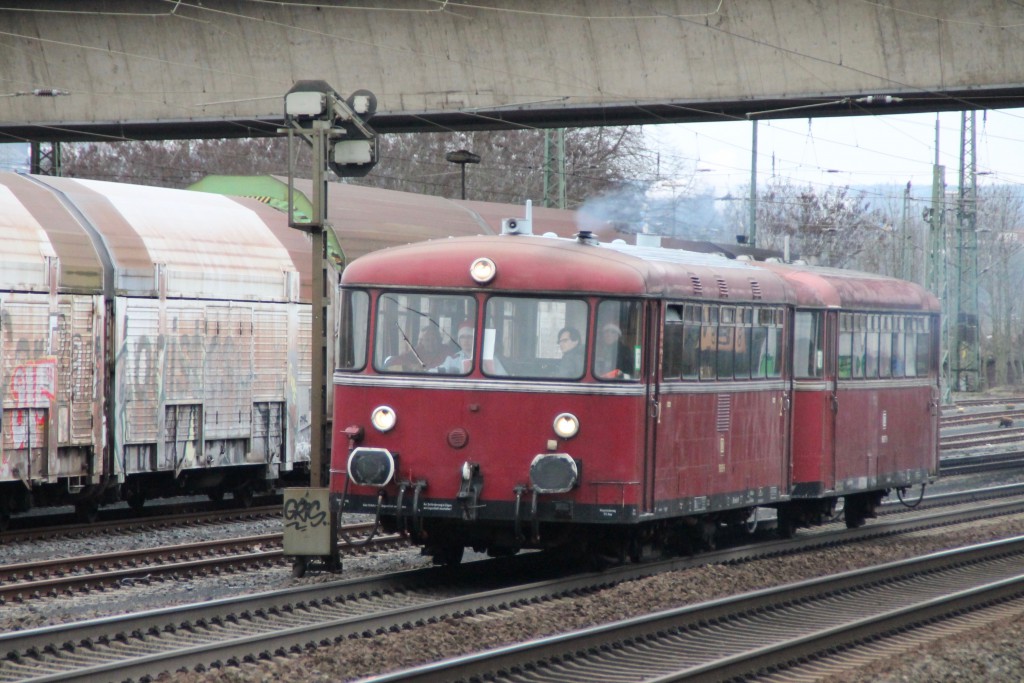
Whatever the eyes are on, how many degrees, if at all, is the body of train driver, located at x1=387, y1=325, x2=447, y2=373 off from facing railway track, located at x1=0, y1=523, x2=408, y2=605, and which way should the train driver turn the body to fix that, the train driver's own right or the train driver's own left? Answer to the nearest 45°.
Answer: approximately 90° to the train driver's own right

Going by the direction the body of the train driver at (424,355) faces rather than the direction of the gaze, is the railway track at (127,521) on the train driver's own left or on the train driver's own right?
on the train driver's own right

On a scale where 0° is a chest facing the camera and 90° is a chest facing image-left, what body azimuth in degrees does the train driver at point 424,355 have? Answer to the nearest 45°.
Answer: approximately 45°
